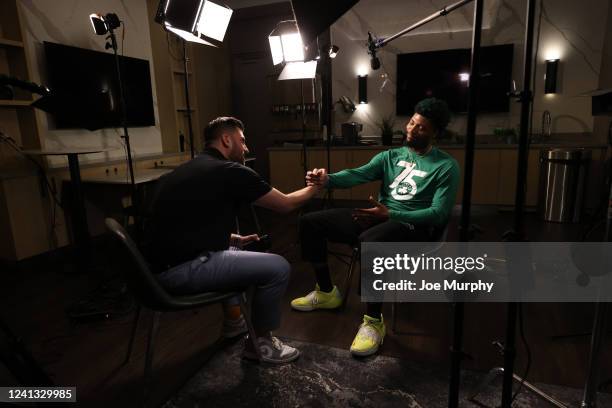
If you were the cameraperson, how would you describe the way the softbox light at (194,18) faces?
facing the viewer and to the right of the viewer

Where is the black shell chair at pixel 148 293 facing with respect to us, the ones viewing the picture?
facing away from the viewer and to the right of the viewer

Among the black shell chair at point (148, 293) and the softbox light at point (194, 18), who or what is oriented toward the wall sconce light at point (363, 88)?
the black shell chair

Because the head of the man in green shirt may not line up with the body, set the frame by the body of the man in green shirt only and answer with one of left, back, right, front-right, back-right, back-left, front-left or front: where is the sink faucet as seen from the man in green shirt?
back

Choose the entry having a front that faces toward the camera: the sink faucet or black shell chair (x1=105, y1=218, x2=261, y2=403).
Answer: the sink faucet

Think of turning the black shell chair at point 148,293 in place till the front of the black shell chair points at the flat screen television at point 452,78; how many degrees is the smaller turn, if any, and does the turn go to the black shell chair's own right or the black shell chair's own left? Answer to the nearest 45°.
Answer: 0° — it already faces it

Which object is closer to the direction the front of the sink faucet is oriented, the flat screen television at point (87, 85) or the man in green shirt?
the man in green shirt

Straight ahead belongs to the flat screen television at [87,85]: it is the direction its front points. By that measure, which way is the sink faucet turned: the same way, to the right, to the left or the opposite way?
to the right

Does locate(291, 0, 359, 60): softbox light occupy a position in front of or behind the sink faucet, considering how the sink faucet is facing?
in front

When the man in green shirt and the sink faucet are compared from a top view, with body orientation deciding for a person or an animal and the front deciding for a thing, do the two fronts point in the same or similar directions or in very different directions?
same or similar directions

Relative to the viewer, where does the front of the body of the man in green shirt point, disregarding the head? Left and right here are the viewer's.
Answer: facing the viewer and to the left of the viewer

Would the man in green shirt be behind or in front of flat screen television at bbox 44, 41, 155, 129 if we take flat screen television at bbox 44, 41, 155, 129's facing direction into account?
in front

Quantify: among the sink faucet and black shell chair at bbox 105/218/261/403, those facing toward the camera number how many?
1

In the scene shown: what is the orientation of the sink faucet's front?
toward the camera
